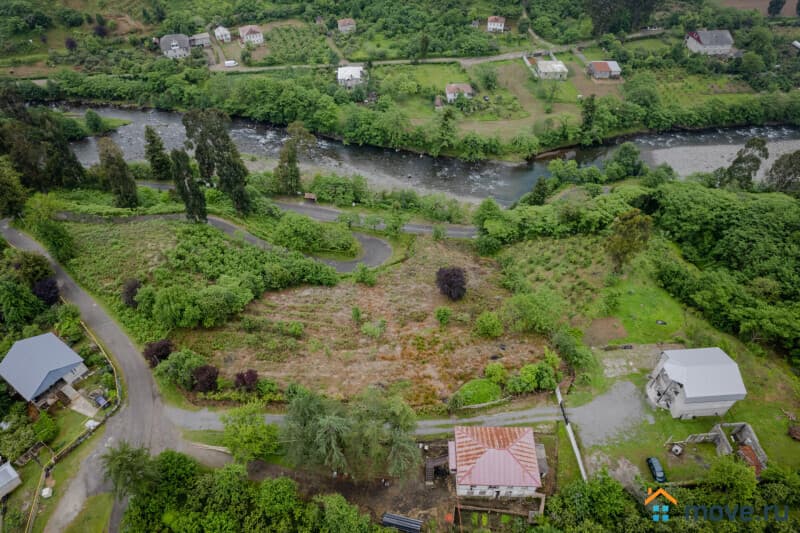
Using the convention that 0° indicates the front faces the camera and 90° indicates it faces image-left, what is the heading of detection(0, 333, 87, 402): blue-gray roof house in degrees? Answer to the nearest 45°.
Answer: approximately 315°

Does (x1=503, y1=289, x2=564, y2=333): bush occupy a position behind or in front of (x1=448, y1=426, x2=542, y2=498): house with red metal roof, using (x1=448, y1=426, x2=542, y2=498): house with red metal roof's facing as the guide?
behind

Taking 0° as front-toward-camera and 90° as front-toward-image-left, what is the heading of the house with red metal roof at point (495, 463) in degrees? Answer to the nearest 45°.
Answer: approximately 0°

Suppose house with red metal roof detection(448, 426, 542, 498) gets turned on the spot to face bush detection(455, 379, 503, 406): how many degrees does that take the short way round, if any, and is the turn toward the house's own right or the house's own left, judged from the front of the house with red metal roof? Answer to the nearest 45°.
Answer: approximately 180°
